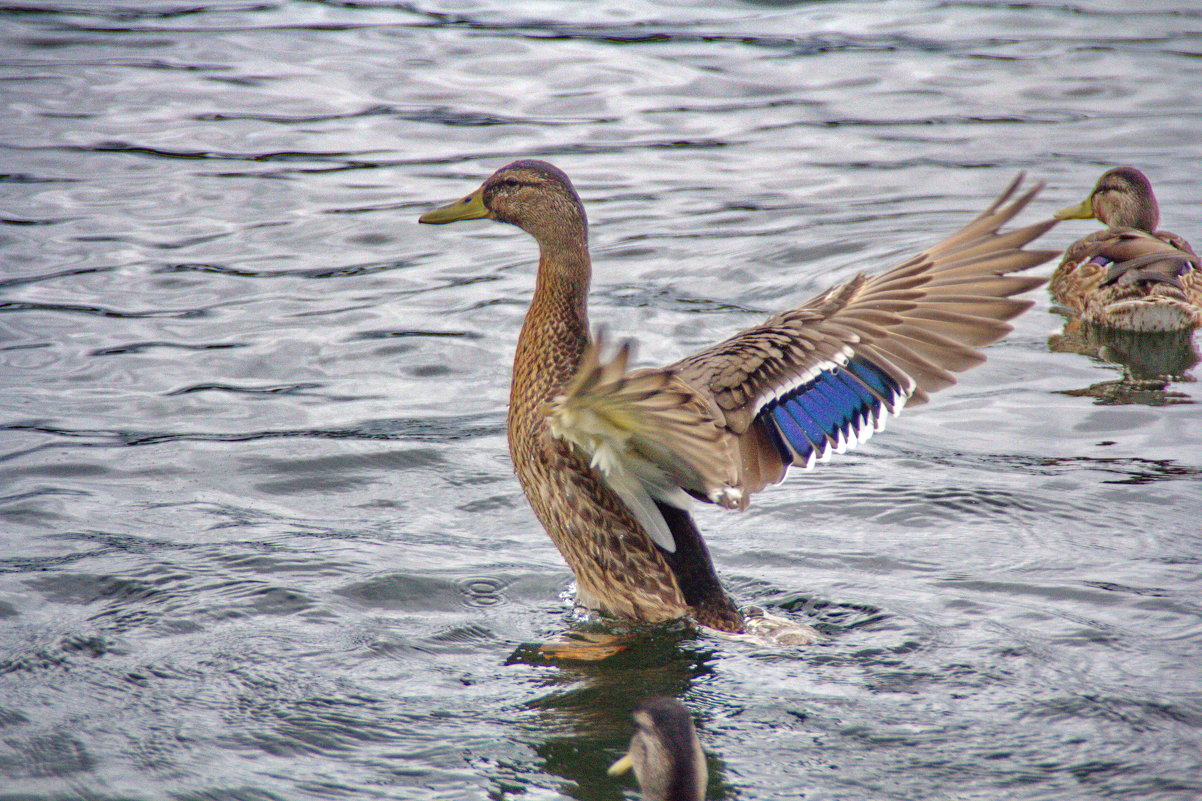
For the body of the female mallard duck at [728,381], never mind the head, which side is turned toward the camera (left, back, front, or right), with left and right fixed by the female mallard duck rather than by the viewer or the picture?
left

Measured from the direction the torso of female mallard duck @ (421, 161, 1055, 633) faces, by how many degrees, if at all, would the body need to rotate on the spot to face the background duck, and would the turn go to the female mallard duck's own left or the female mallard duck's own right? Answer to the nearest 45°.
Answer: approximately 135° to the female mallard duck's own right
